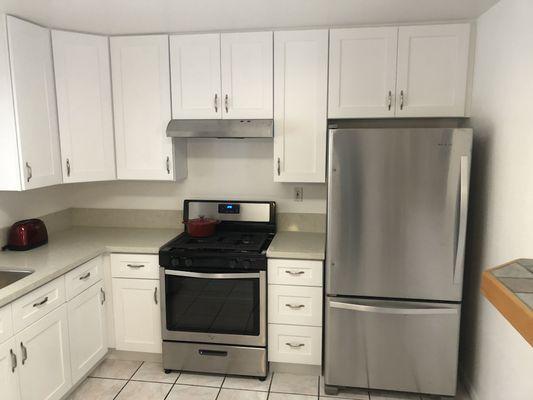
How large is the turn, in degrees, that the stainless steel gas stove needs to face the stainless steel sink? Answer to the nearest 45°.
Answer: approximately 90° to its right

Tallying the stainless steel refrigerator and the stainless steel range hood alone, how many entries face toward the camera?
2

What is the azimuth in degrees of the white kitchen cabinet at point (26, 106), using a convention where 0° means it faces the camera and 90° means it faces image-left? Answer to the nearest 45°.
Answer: approximately 315°

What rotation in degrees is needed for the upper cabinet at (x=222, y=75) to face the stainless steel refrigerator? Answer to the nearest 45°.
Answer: approximately 45° to its left

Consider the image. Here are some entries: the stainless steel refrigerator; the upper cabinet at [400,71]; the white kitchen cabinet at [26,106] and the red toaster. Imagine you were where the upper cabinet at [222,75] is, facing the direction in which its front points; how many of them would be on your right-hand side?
2

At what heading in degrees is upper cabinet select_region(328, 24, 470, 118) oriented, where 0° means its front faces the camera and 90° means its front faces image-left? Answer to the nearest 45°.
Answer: approximately 0°

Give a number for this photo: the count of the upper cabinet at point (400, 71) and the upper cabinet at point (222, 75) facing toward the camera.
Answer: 2

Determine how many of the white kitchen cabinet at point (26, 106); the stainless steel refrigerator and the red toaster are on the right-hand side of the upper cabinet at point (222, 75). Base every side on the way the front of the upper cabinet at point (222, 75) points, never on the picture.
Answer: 2
